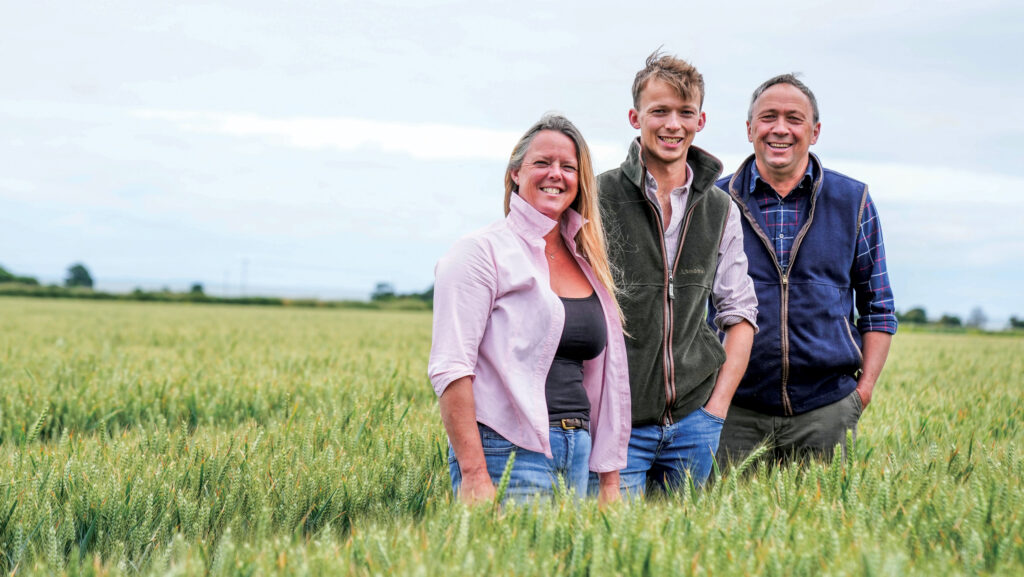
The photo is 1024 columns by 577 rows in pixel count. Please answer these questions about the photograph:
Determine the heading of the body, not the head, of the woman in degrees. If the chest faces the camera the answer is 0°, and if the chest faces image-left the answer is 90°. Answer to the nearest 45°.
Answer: approximately 315°

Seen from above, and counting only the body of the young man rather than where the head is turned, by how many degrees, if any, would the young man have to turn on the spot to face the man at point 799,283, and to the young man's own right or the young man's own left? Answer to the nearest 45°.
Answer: approximately 135° to the young man's own left

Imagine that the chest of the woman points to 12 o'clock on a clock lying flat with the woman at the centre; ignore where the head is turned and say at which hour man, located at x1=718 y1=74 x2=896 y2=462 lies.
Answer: The man is roughly at 9 o'clock from the woman.

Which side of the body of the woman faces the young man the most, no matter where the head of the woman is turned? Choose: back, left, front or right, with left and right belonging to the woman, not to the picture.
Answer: left

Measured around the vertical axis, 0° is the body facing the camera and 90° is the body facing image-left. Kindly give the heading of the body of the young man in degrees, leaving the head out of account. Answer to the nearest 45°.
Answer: approximately 0°

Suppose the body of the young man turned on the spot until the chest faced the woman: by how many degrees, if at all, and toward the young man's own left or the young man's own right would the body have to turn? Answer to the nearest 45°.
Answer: approximately 45° to the young man's own right

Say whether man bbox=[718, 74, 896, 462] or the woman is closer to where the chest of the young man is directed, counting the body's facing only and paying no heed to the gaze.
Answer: the woman
